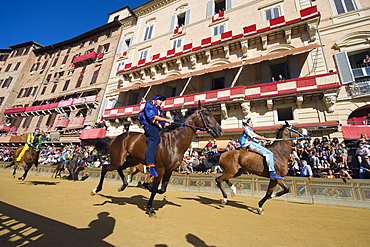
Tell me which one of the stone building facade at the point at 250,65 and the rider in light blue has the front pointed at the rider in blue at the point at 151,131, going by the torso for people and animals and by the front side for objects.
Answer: the stone building facade

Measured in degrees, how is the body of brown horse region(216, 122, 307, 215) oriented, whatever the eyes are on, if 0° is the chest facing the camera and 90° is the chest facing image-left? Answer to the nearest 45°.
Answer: approximately 270°

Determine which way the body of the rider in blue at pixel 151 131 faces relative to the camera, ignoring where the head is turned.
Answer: to the viewer's right

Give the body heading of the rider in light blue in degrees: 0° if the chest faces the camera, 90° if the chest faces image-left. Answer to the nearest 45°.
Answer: approximately 270°

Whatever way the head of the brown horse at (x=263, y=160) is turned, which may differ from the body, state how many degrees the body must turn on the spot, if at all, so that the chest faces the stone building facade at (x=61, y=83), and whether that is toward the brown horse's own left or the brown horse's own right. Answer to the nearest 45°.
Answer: approximately 180°

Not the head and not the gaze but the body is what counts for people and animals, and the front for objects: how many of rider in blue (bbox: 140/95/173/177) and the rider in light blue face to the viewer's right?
2

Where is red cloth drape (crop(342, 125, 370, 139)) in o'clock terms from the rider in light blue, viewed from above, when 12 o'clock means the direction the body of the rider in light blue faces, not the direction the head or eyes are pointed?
The red cloth drape is roughly at 10 o'clock from the rider in light blue.

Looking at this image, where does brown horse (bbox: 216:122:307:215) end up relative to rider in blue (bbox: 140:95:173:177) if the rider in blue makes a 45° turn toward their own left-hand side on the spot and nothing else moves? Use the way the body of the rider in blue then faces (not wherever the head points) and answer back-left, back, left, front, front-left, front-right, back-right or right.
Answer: front-right
